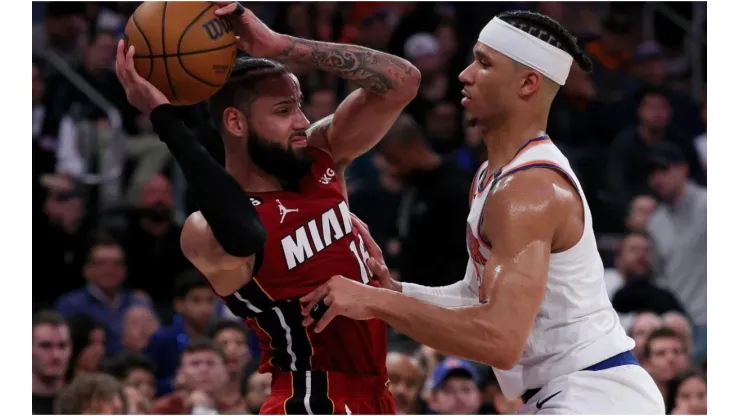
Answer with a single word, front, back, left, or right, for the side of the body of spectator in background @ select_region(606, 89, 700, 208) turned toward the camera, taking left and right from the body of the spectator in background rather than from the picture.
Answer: front

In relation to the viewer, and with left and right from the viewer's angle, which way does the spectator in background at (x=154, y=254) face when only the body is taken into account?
facing the viewer

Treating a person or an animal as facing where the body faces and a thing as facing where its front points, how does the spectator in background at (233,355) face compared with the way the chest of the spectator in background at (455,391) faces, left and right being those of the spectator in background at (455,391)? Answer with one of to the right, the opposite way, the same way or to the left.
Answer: the same way

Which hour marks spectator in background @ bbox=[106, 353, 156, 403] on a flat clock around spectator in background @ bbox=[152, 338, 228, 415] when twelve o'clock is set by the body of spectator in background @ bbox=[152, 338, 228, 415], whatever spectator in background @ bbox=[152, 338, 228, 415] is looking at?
spectator in background @ bbox=[106, 353, 156, 403] is roughly at 4 o'clock from spectator in background @ bbox=[152, 338, 228, 415].

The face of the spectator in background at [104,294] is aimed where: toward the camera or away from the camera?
toward the camera

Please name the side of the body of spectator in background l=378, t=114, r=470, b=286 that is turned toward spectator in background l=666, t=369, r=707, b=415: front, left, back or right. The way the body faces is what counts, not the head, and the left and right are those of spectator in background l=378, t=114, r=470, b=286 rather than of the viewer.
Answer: left

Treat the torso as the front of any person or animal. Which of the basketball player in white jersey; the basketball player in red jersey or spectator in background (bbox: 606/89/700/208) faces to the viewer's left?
the basketball player in white jersey

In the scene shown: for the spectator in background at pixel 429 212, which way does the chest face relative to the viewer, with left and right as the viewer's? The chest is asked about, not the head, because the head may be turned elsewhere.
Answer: facing the viewer and to the left of the viewer

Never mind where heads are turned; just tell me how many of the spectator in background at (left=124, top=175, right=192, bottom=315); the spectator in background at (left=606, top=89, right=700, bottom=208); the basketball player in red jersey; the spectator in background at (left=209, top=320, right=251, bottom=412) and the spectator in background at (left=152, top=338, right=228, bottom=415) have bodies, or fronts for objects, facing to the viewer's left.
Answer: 0

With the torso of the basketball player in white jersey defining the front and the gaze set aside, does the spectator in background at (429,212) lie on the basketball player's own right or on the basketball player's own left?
on the basketball player's own right

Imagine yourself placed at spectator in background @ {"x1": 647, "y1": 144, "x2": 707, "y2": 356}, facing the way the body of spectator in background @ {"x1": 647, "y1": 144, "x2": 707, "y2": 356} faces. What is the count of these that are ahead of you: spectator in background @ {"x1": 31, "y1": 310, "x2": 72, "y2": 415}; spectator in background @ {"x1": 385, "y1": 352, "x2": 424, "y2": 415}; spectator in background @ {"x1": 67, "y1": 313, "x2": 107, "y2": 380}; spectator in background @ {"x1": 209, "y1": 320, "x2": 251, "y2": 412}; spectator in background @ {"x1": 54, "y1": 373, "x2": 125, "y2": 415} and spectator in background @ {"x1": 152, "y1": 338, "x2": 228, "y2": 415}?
6

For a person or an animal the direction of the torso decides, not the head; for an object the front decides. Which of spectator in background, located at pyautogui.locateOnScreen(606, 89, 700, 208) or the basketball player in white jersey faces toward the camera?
the spectator in background

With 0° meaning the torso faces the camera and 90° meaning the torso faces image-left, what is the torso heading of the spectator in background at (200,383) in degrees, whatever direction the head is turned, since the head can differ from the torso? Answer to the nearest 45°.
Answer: approximately 0°

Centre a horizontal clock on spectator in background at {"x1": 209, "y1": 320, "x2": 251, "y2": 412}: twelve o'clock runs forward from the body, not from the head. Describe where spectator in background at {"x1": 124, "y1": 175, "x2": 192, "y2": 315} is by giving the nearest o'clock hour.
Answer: spectator in background at {"x1": 124, "y1": 175, "x2": 192, "y2": 315} is roughly at 5 o'clock from spectator in background at {"x1": 209, "y1": 320, "x2": 251, "y2": 412}.

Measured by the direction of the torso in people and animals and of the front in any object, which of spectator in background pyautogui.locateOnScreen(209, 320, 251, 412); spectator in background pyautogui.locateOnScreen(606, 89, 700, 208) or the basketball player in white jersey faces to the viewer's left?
the basketball player in white jersey

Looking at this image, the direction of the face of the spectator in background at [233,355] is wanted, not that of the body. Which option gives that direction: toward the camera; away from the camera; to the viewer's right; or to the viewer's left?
toward the camera

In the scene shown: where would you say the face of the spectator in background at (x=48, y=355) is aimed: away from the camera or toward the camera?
toward the camera

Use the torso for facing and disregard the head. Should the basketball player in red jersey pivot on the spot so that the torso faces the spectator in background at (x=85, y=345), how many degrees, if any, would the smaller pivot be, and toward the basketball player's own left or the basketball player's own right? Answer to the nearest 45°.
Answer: approximately 180°
